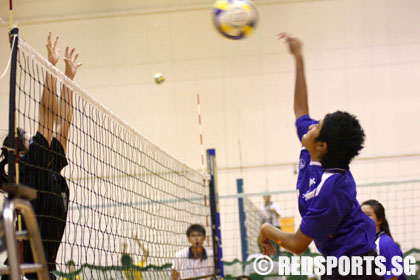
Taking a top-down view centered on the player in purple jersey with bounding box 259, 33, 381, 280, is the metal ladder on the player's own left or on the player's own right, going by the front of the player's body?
on the player's own left

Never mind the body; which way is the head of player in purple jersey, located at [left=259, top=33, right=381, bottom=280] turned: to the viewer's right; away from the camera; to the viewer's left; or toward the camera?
to the viewer's left

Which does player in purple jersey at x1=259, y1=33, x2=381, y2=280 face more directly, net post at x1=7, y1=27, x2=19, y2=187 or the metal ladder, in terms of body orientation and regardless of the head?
the net post

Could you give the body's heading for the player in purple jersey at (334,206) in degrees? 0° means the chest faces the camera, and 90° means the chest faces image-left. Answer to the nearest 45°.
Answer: approximately 90°

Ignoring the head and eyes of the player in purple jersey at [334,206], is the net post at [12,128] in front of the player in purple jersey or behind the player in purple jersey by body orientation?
in front

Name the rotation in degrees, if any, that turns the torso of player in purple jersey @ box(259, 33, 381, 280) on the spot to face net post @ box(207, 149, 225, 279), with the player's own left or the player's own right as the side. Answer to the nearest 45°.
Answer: approximately 90° to the player's own right

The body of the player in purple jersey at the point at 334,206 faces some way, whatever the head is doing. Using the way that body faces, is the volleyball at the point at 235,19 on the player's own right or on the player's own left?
on the player's own right
